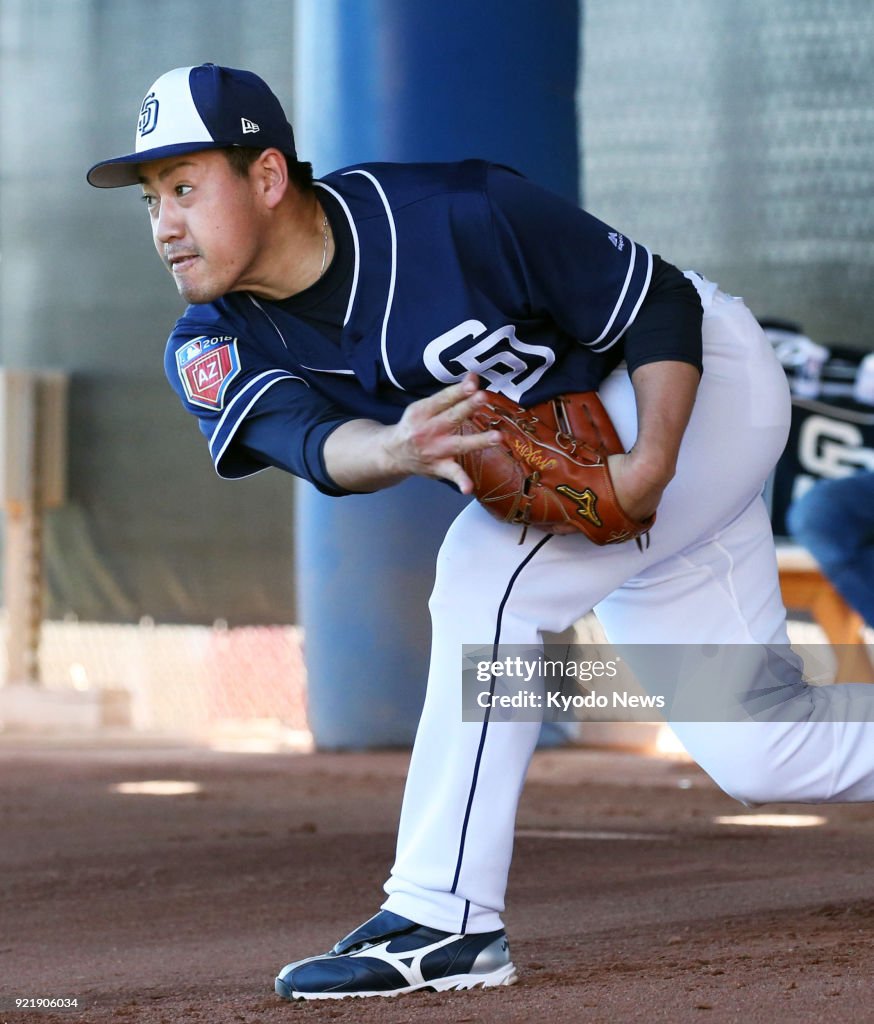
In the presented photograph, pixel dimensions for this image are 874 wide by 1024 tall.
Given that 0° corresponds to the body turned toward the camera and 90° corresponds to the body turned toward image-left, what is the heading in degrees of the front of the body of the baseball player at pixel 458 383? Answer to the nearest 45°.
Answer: approximately 45°

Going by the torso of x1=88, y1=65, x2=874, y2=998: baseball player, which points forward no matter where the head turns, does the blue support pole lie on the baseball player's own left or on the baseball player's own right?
on the baseball player's own right

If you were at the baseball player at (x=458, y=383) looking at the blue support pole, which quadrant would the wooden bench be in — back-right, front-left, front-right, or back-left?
front-right

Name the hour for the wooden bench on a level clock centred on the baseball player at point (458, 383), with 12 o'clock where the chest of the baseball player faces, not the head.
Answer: The wooden bench is roughly at 5 o'clock from the baseball player.
